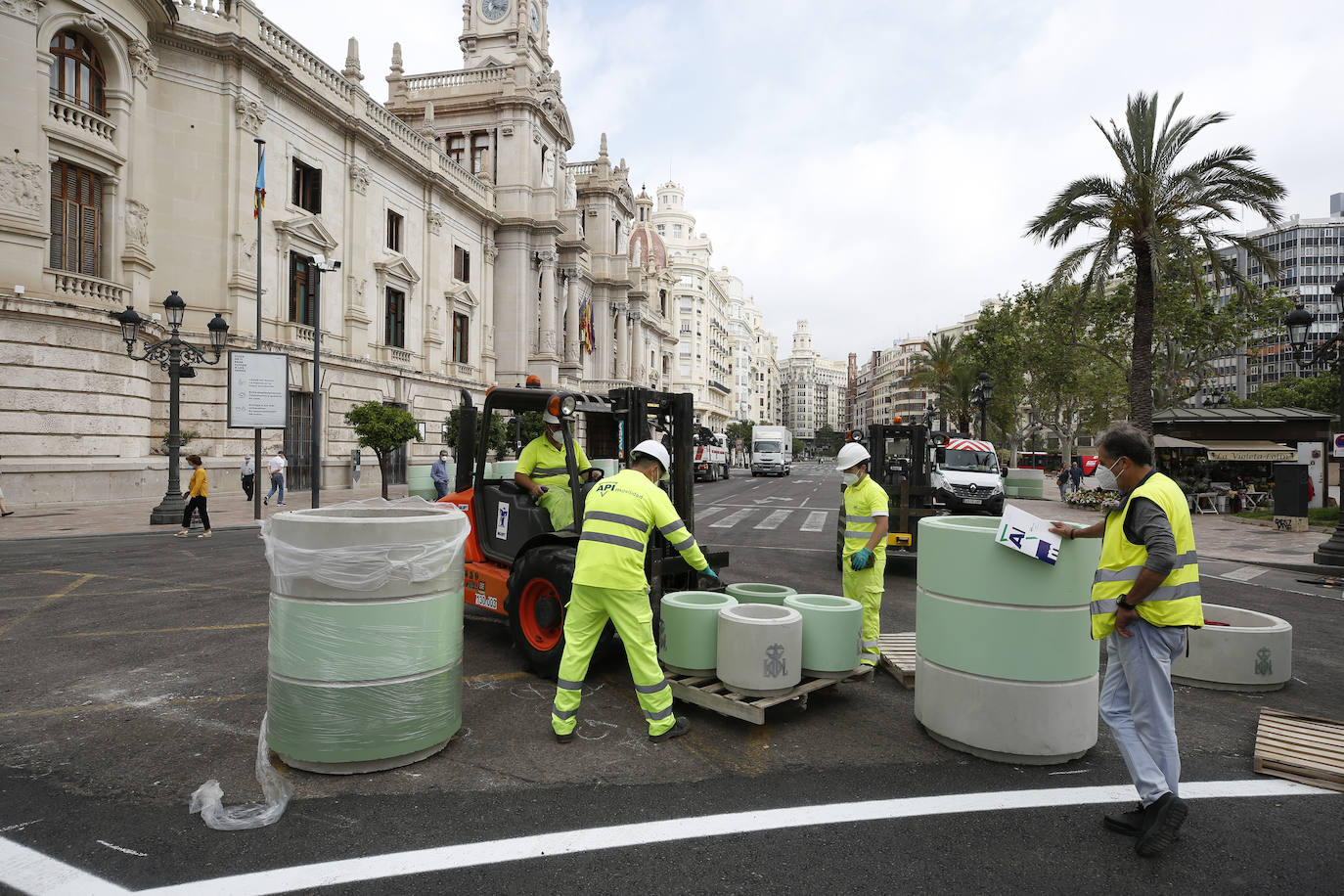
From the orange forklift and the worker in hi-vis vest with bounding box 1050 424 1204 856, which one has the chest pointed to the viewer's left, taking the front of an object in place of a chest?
the worker in hi-vis vest

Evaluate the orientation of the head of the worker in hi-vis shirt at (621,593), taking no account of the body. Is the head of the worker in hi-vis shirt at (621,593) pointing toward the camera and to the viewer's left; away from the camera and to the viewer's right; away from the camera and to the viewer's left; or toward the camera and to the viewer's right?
away from the camera and to the viewer's right

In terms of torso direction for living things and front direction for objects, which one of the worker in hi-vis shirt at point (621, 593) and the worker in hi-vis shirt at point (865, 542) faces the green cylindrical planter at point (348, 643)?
the worker in hi-vis shirt at point (865, 542)

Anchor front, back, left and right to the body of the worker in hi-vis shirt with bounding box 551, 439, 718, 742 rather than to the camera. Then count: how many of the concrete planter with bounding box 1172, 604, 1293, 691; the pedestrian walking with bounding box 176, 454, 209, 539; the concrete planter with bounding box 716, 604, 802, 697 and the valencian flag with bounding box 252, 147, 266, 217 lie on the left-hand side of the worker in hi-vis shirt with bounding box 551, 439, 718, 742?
2

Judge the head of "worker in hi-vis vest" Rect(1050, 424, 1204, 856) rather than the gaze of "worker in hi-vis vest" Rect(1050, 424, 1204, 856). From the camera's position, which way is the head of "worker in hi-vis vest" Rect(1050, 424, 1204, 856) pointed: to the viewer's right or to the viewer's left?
to the viewer's left

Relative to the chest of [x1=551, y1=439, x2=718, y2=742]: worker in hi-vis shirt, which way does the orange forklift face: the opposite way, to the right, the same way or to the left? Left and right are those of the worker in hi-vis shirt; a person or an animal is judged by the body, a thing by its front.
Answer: to the right

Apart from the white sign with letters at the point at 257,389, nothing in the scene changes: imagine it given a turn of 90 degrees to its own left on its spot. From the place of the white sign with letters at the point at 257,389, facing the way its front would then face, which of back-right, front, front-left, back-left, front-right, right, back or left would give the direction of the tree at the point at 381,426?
front-left
